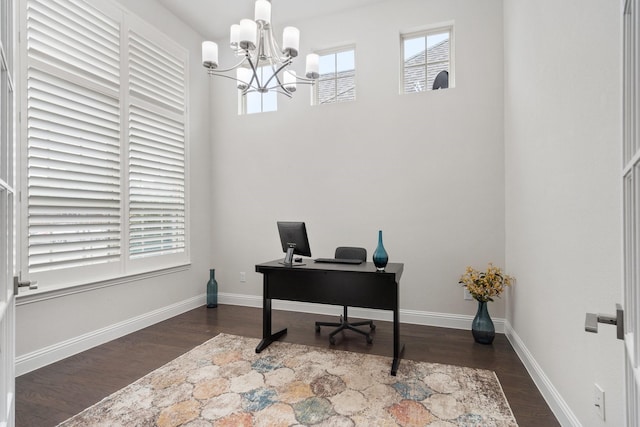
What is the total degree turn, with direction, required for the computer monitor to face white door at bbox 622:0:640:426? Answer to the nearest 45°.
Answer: approximately 135° to its right

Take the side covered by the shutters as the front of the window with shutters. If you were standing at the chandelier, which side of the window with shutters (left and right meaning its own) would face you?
front

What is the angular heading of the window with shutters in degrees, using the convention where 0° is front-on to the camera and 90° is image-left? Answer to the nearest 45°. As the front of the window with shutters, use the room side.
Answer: approximately 315°

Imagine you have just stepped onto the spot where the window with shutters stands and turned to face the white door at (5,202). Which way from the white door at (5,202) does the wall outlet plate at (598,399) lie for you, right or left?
left

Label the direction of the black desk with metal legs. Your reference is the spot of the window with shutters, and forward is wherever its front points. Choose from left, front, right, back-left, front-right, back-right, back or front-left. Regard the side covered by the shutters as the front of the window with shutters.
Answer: front

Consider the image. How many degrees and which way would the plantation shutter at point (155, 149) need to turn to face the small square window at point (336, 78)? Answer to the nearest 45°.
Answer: approximately 45° to its left

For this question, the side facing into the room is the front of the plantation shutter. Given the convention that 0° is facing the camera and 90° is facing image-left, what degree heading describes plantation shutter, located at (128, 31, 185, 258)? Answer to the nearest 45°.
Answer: approximately 315°

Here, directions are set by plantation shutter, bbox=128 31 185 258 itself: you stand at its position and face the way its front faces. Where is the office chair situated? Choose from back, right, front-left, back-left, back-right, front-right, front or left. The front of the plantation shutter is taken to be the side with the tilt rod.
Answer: front

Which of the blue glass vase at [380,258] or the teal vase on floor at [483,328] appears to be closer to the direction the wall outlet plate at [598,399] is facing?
the blue glass vase

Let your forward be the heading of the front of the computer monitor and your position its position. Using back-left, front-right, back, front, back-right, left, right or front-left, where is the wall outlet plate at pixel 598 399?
right

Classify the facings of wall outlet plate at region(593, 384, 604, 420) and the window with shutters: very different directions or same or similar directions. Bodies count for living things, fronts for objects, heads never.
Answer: very different directions

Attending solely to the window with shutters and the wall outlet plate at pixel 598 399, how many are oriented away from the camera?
0

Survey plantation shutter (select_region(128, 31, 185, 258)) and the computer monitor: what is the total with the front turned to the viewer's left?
0

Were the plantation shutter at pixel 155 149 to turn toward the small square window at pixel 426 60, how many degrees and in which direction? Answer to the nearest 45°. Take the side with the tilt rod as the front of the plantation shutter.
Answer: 0° — it already faces it
